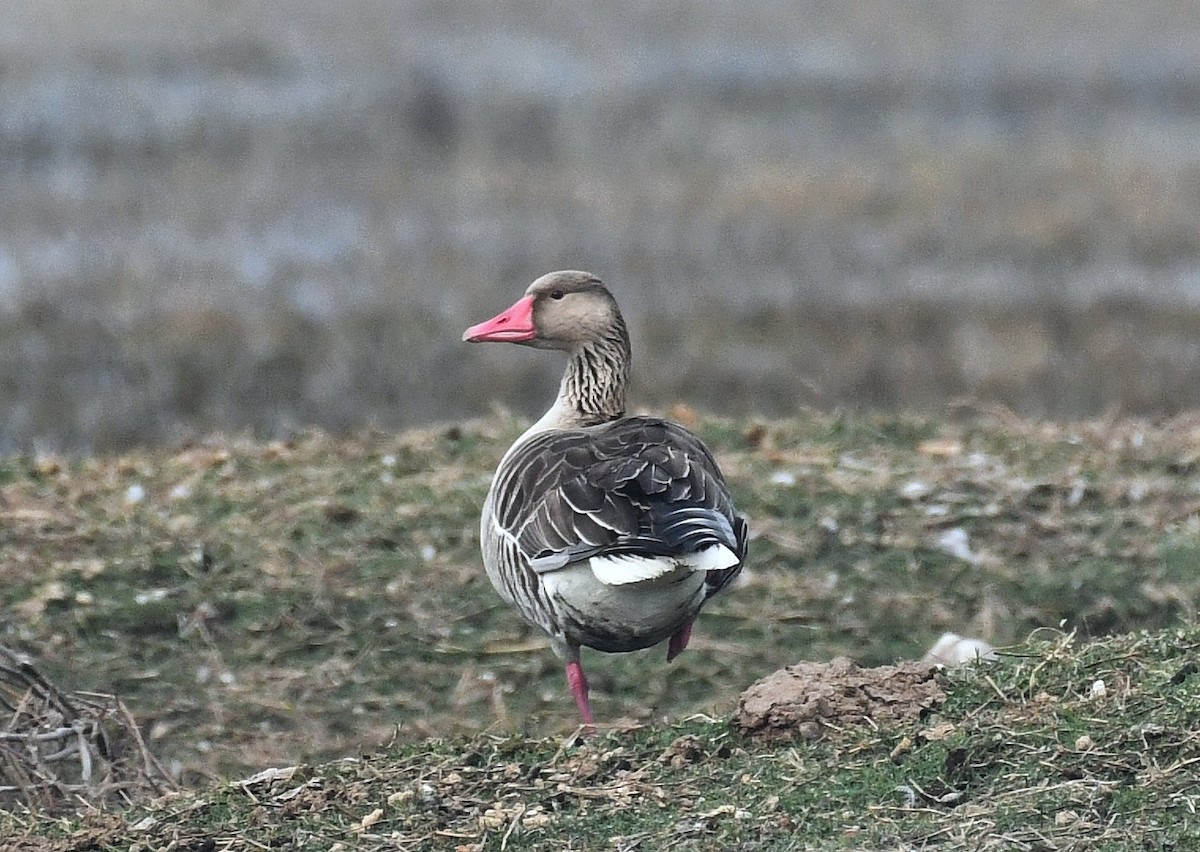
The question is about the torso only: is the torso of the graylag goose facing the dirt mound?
no

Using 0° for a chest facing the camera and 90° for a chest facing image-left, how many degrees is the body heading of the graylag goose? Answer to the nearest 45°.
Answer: approximately 135°
